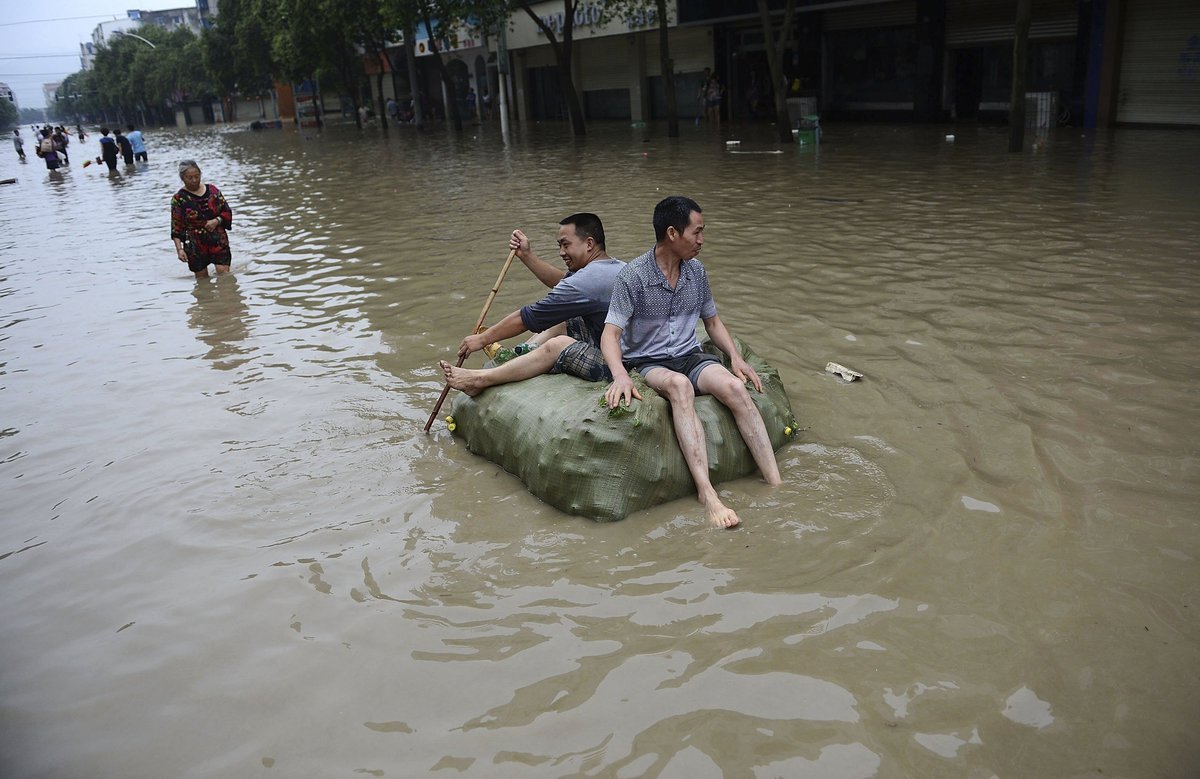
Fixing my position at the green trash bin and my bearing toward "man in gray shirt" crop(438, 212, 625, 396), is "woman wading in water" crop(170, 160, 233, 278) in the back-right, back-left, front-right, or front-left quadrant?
front-right

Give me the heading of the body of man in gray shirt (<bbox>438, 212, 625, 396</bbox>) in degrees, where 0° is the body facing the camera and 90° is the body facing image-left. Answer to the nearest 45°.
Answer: approximately 90°

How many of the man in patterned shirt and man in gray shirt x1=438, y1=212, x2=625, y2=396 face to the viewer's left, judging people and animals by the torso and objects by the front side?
1

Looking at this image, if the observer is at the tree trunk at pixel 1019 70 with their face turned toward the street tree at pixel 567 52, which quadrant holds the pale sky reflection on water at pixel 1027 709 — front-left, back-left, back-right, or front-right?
back-left

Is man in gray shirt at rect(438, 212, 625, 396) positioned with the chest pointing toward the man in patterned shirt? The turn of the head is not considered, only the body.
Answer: no

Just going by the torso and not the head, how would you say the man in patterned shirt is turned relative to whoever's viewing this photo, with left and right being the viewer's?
facing the viewer and to the right of the viewer

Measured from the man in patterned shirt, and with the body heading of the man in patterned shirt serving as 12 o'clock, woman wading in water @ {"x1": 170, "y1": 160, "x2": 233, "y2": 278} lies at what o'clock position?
The woman wading in water is roughly at 6 o'clock from the man in patterned shirt.

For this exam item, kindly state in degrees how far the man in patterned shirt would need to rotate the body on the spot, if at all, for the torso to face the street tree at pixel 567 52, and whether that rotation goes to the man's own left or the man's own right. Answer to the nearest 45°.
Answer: approximately 135° to the man's own left

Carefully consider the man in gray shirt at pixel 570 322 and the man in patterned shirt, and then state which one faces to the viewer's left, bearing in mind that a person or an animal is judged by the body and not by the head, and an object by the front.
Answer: the man in gray shirt

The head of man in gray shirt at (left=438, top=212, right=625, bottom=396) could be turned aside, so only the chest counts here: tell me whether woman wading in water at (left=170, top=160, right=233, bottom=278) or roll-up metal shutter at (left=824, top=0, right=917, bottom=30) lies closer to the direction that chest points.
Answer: the woman wading in water

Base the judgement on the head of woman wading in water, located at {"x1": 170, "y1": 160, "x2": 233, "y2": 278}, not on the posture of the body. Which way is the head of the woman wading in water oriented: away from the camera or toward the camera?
toward the camera

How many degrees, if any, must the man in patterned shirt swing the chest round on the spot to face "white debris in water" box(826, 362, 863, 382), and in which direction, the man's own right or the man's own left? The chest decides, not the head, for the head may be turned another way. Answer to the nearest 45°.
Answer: approximately 90° to the man's own left

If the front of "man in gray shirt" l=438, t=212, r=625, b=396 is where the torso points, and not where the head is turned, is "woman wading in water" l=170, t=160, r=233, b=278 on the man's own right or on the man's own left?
on the man's own right

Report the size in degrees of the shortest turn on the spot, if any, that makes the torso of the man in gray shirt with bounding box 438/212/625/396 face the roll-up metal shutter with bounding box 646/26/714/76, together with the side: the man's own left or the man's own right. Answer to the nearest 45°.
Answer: approximately 90° to the man's own right
